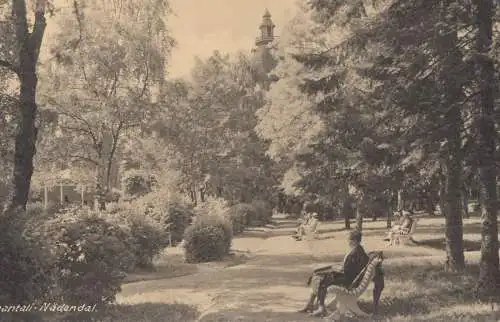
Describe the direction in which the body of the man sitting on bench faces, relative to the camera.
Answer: to the viewer's left

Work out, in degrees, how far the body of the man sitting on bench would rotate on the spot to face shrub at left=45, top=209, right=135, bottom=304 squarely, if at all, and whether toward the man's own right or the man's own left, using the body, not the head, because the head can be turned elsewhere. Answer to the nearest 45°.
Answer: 0° — they already face it

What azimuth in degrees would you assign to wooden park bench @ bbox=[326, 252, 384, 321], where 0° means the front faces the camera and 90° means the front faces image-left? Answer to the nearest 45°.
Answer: approximately 90°

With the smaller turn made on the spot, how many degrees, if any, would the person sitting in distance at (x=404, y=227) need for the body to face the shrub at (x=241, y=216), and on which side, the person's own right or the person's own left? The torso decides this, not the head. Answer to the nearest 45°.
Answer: approximately 45° to the person's own right

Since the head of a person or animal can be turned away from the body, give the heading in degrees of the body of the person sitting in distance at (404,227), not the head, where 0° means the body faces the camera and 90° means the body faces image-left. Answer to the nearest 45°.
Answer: approximately 90°
